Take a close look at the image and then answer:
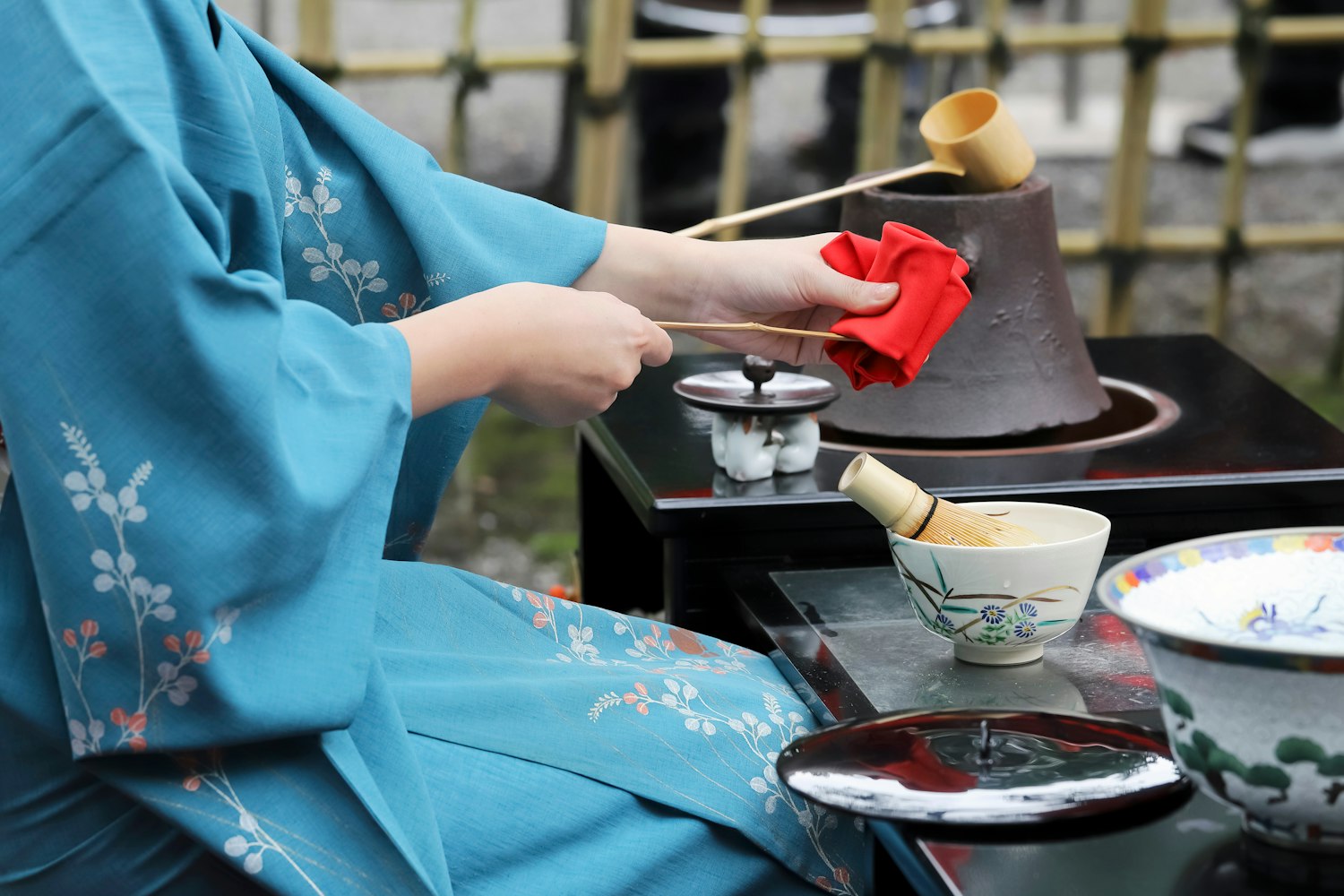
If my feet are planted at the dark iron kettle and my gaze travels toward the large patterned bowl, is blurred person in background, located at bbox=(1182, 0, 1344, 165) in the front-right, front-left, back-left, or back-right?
back-left

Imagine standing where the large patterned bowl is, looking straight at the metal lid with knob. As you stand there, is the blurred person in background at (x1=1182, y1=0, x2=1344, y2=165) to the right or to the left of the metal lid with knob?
right
